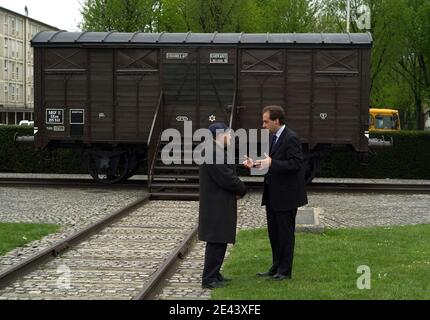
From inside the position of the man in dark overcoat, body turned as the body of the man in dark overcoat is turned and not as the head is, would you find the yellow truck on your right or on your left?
on your left

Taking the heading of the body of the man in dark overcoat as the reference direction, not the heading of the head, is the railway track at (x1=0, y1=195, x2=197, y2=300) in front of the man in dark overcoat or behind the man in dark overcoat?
behind

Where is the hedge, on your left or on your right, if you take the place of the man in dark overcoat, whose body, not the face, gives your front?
on your left

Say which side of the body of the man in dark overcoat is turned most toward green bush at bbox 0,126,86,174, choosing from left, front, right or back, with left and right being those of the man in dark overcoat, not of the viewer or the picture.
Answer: left

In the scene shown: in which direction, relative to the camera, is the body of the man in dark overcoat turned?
to the viewer's right

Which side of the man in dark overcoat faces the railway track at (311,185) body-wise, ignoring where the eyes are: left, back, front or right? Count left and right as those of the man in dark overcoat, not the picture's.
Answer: left
